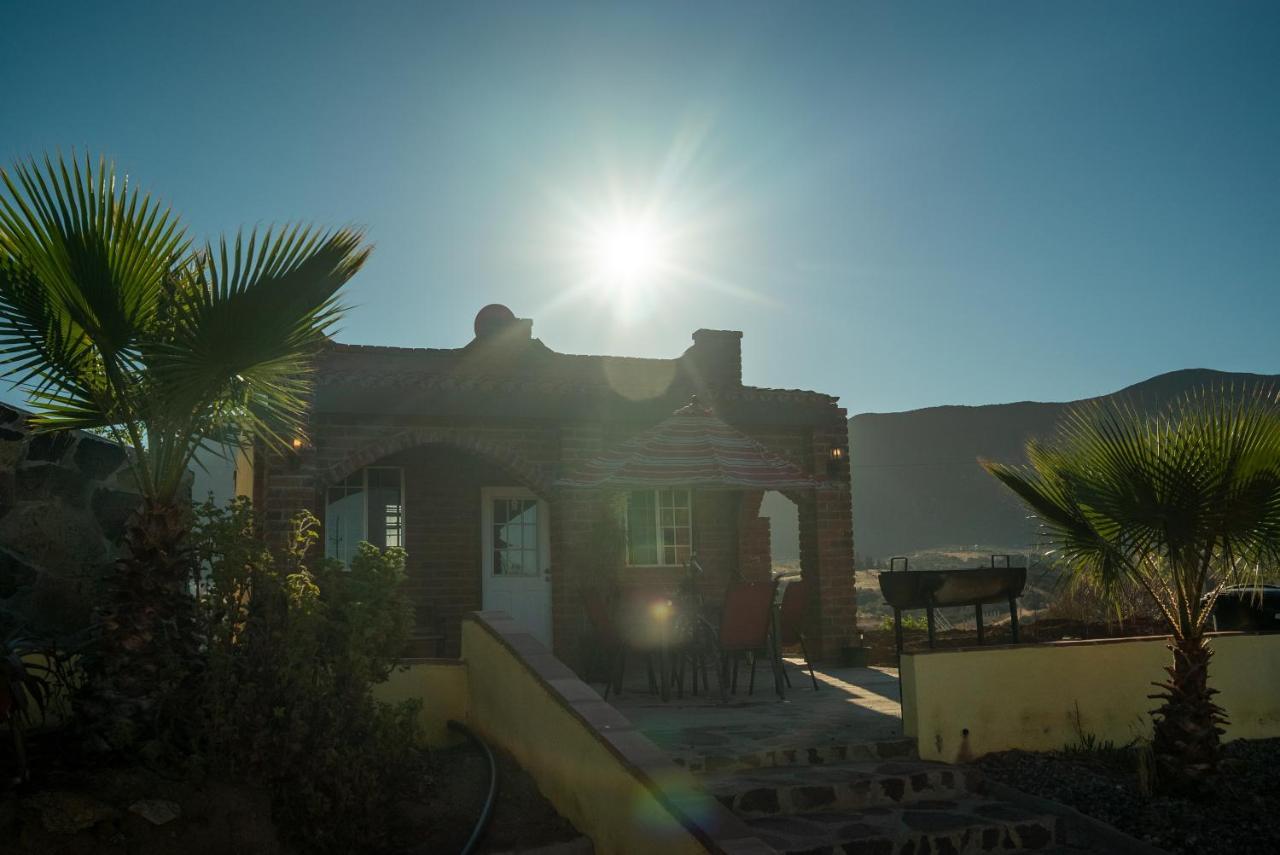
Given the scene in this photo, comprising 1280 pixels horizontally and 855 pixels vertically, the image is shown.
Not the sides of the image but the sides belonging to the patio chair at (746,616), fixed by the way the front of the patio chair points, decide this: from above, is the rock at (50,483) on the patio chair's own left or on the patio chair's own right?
on the patio chair's own left

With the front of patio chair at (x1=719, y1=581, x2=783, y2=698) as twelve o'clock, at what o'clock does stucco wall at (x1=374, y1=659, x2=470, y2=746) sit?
The stucco wall is roughly at 10 o'clock from the patio chair.

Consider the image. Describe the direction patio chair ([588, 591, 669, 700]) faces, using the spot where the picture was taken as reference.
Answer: facing away from the viewer and to the right of the viewer

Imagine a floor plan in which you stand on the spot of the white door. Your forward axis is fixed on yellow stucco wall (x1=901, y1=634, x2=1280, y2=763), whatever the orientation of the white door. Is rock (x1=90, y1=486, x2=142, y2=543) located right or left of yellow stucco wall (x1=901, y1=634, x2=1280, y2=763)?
right

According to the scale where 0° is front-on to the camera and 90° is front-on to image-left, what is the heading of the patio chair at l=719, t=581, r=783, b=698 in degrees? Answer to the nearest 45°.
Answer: approximately 135°

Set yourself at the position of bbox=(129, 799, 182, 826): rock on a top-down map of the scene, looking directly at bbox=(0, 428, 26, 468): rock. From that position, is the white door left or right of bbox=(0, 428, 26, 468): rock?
right

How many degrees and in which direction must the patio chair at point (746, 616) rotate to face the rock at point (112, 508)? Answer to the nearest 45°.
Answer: approximately 90° to its left

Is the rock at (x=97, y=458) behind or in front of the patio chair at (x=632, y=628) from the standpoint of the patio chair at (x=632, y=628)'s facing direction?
behind

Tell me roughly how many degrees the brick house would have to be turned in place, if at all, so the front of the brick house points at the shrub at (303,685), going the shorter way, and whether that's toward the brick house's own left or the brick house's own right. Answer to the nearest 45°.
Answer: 0° — it already faces it

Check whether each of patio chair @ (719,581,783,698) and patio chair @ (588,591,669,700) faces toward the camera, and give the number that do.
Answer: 0

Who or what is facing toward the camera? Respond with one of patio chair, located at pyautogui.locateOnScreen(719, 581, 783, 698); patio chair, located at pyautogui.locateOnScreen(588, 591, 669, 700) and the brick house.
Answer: the brick house

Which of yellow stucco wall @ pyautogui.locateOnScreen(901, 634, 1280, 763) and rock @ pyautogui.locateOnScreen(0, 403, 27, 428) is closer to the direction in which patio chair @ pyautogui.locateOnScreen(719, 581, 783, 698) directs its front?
the rock

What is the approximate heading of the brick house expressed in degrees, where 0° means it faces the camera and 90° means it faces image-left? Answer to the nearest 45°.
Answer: approximately 0°

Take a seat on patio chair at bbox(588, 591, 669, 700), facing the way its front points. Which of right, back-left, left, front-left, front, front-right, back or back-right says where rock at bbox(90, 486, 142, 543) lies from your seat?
back

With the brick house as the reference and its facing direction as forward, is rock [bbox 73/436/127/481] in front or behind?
in front
